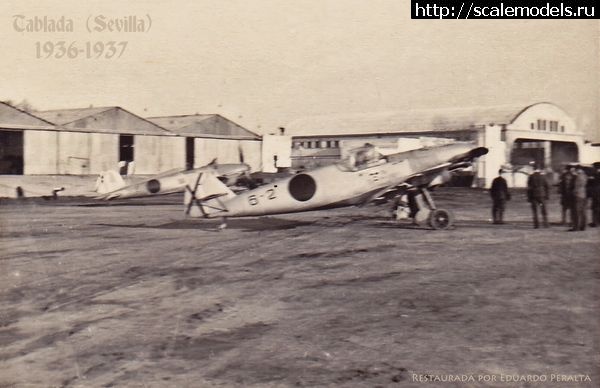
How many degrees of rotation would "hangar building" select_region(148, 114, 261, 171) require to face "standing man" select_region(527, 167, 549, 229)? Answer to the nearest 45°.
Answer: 0° — it already faces them

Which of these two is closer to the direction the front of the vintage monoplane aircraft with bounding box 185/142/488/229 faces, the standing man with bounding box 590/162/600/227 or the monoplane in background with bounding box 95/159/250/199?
the standing man

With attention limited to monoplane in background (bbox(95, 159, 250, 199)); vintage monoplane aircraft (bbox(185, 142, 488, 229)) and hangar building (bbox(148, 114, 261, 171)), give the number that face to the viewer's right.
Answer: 2

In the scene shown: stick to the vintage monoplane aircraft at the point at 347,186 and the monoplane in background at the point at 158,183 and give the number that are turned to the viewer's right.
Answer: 2

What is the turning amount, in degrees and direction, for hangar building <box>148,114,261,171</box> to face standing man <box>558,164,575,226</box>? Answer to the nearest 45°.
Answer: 0° — it already faces them

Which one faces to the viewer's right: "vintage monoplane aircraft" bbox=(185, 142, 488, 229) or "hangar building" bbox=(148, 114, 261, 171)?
the vintage monoplane aircraft

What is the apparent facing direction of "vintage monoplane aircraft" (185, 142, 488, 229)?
to the viewer's right

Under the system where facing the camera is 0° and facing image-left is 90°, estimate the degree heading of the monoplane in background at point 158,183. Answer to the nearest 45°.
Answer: approximately 270°

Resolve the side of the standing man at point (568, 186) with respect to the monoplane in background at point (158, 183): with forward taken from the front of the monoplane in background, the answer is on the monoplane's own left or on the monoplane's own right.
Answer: on the monoplane's own right

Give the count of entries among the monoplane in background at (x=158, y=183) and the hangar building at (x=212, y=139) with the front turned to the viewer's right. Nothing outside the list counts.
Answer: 1

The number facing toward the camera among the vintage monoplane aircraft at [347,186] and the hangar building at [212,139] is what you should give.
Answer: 1

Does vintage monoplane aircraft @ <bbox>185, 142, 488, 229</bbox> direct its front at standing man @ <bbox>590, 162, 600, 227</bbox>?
yes
